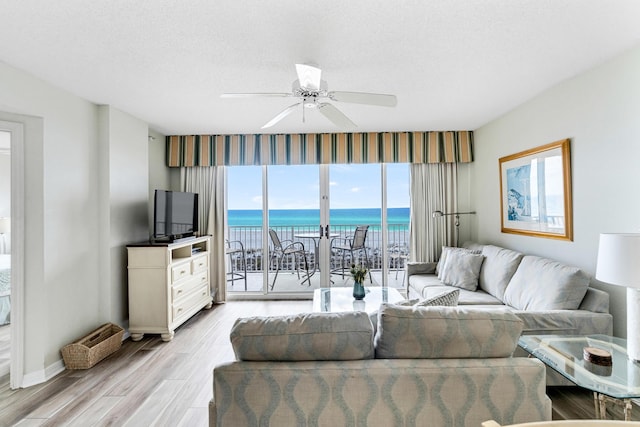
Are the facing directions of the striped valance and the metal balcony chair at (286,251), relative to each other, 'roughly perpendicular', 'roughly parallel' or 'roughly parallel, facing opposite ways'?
roughly perpendicular

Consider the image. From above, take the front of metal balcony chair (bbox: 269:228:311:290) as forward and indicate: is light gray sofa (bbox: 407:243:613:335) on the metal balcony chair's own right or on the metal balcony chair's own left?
on the metal balcony chair's own right

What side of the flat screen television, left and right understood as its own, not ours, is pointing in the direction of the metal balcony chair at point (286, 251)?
left

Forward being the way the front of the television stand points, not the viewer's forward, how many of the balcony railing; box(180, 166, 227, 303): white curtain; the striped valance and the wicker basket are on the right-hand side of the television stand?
1

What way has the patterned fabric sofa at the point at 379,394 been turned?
away from the camera

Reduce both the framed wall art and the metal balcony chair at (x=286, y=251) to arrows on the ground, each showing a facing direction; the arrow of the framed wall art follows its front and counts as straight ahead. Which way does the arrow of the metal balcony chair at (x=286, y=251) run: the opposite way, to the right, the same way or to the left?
the opposite way

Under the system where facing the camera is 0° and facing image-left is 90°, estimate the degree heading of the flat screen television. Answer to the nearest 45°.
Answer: approximately 315°

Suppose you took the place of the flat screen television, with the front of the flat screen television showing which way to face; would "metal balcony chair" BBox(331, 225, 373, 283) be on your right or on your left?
on your left

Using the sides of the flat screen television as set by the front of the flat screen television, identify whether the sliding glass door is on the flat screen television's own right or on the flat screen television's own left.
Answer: on the flat screen television's own left

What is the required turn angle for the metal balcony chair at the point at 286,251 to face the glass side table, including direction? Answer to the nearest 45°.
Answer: approximately 45° to its right

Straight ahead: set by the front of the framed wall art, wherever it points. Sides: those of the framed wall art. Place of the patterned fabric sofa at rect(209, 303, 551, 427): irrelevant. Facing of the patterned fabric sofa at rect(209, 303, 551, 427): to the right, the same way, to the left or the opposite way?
to the right

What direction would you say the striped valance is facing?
toward the camera

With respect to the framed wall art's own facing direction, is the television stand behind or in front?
in front

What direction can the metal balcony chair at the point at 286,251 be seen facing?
to the viewer's right

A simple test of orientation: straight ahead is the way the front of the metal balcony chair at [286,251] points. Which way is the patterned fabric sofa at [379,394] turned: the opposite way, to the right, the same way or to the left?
to the left

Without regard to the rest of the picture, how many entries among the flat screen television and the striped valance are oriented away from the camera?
0

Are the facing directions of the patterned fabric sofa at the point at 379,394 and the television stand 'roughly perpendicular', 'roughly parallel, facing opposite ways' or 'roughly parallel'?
roughly perpendicular

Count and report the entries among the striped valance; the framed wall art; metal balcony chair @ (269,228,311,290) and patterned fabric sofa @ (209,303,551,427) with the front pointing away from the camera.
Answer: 1

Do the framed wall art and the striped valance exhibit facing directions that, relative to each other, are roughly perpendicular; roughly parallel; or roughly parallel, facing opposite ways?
roughly perpendicular

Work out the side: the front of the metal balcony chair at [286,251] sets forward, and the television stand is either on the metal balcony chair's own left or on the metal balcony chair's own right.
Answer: on the metal balcony chair's own right
